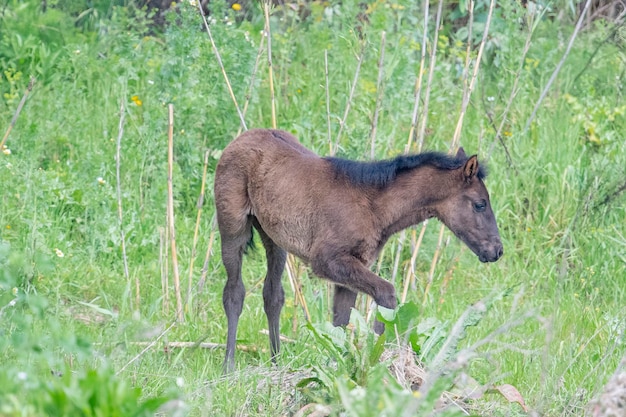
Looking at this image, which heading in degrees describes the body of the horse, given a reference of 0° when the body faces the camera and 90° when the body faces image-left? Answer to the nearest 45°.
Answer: approximately 270°

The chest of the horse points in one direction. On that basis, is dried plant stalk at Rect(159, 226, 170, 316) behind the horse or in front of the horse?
behind
